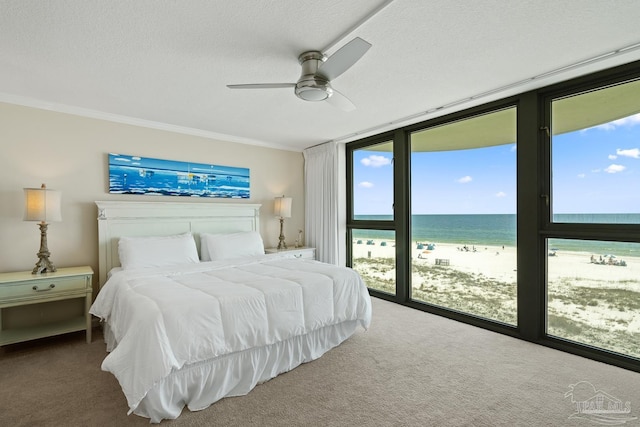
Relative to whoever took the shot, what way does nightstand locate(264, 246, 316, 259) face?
facing the viewer and to the right of the viewer

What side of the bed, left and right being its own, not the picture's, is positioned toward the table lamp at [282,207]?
left

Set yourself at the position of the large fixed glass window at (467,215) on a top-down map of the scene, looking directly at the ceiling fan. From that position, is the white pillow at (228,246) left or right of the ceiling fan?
right

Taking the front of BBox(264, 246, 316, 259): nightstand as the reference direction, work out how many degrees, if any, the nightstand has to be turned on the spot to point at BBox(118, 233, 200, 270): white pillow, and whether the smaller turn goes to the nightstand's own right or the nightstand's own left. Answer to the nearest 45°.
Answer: approximately 90° to the nightstand's own right

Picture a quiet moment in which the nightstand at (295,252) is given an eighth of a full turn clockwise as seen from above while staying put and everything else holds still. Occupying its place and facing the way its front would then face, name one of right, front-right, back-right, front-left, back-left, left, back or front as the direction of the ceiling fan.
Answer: front

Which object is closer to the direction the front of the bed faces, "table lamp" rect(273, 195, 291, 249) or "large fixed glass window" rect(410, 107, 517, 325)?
the large fixed glass window

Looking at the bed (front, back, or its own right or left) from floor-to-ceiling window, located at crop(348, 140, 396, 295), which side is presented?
left

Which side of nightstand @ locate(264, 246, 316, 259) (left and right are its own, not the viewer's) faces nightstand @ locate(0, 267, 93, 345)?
right

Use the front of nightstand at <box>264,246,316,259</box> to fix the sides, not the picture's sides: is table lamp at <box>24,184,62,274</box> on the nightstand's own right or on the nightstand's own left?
on the nightstand's own right

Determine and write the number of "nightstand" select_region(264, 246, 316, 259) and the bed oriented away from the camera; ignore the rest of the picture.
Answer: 0

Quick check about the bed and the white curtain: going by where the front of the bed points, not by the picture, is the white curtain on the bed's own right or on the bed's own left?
on the bed's own left

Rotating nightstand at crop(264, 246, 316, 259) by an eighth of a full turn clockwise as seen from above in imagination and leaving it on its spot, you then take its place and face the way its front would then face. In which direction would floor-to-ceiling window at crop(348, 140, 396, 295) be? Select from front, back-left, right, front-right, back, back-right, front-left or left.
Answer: left

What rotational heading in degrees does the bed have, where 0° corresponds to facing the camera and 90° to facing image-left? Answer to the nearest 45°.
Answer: approximately 315°
